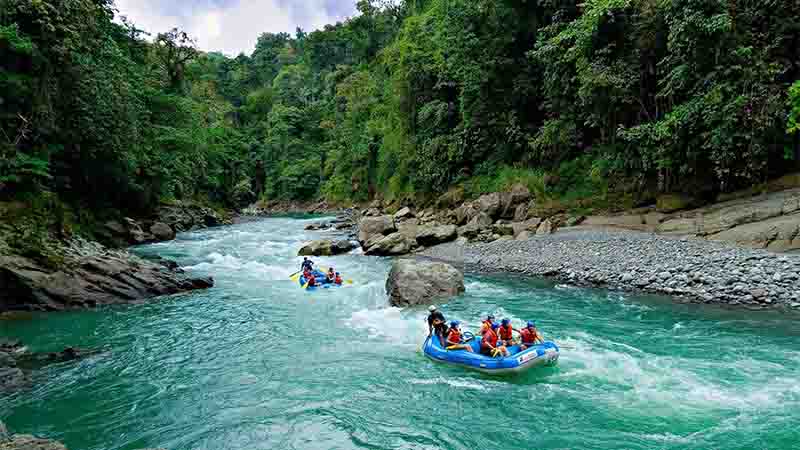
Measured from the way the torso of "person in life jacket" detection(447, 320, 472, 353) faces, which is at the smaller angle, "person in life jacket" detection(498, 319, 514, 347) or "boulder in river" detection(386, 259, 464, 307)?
the person in life jacket

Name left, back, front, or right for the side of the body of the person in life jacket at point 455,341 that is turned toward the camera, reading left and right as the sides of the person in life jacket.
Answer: right

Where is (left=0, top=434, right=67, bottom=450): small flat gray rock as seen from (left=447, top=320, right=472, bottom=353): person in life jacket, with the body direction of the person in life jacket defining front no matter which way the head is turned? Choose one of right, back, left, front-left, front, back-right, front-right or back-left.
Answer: back-right

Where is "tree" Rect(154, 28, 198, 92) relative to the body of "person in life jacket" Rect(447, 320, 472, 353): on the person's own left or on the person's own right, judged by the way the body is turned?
on the person's own left

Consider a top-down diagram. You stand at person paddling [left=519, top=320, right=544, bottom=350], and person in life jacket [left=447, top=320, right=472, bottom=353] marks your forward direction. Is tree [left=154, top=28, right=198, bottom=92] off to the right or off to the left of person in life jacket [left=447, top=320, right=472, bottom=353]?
right
